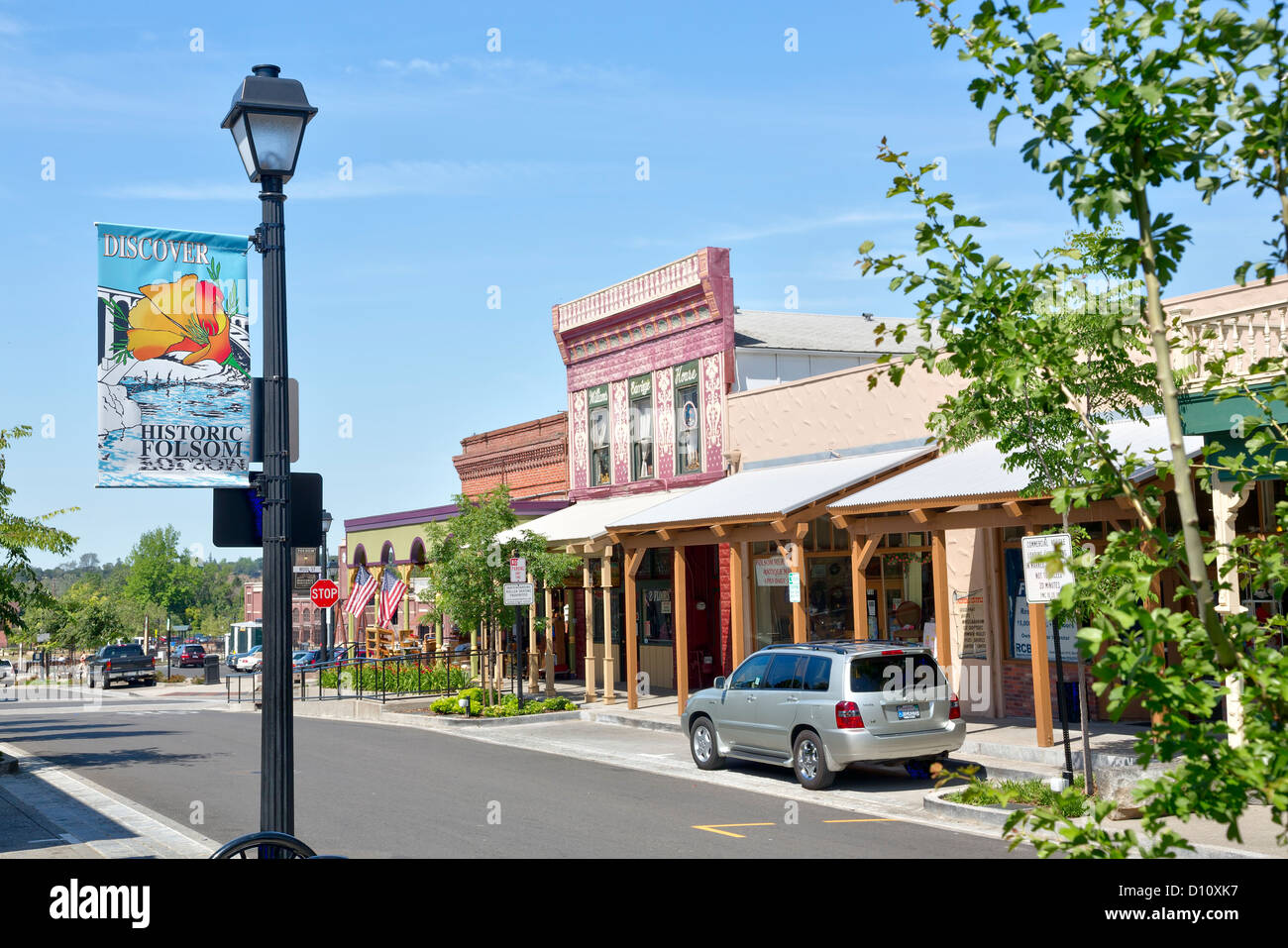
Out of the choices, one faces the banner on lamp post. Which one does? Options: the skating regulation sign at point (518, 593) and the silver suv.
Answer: the skating regulation sign

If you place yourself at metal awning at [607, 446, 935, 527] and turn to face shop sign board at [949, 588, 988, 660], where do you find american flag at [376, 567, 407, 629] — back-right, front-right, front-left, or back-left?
back-left

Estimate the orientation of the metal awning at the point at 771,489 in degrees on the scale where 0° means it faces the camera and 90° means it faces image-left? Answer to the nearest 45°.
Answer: approximately 45°

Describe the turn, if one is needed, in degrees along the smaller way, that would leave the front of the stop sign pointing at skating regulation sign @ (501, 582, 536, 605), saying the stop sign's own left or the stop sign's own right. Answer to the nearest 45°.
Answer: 0° — it already faces it

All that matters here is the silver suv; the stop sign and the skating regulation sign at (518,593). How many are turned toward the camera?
2

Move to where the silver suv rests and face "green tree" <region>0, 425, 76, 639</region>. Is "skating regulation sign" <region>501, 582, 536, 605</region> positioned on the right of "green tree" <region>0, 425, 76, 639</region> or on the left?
right

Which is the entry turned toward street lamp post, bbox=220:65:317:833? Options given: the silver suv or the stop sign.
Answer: the stop sign

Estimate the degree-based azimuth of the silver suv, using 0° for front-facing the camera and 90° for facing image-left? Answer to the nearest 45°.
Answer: approximately 135°

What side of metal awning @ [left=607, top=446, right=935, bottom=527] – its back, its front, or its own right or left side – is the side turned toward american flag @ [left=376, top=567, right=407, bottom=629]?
right

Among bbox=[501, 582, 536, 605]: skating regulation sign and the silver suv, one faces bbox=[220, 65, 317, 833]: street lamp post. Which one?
the skating regulation sign
